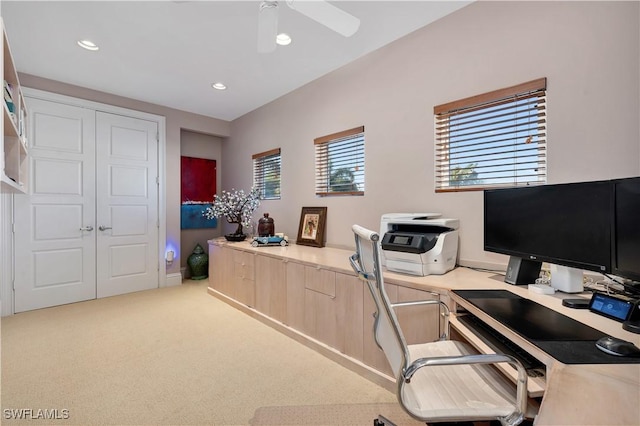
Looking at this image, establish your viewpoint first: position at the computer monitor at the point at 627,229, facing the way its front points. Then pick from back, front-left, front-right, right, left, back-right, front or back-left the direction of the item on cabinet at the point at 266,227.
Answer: front-right

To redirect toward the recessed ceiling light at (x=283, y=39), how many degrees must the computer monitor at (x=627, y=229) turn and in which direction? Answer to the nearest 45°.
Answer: approximately 45° to its right

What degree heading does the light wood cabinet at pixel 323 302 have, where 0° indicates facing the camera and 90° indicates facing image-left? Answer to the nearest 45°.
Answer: approximately 45°

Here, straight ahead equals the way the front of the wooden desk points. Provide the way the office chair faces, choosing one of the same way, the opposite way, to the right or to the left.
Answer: the opposite way

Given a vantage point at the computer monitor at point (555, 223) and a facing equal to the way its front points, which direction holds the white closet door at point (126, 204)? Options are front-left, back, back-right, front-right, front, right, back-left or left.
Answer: front-right

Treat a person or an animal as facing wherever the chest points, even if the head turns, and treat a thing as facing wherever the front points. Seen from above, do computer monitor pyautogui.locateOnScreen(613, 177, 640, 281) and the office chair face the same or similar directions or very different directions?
very different directions

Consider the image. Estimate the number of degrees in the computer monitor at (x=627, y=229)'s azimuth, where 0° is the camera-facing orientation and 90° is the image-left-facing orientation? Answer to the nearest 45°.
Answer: approximately 45°

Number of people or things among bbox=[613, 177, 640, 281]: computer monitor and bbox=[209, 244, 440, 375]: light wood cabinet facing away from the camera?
0

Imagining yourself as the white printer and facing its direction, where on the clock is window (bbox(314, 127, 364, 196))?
The window is roughly at 3 o'clock from the white printer.
